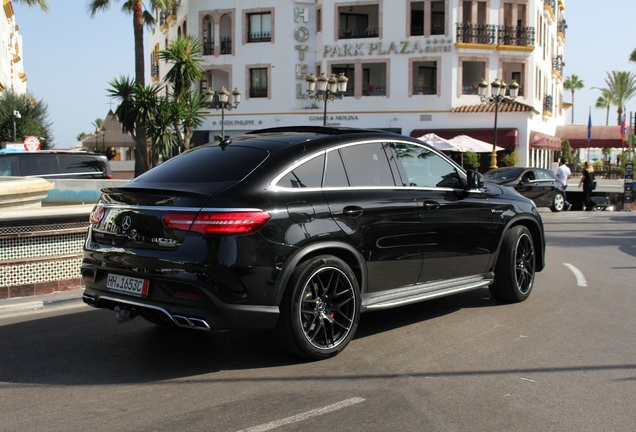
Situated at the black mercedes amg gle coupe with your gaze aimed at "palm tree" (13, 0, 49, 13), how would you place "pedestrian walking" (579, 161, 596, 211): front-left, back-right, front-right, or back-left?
front-right

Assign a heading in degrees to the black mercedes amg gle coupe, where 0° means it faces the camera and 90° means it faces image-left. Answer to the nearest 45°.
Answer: approximately 225°

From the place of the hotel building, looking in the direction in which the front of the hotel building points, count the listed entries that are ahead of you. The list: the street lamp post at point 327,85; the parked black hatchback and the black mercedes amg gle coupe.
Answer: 3

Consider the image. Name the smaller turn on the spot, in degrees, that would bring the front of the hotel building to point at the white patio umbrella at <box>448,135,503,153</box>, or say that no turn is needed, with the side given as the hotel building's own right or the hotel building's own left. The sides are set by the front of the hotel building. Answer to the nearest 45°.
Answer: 0° — it already faces it

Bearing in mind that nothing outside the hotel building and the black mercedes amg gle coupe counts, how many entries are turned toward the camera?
1

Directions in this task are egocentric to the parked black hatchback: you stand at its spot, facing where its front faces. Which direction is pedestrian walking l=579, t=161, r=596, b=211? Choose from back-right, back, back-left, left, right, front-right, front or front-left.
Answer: back

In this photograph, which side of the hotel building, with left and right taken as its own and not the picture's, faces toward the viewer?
front

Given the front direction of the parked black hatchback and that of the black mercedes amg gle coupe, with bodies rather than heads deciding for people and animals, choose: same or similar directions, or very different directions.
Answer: very different directions

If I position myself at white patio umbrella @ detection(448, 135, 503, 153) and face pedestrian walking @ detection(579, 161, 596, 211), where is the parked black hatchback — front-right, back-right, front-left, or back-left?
front-right

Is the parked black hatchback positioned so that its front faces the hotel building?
no

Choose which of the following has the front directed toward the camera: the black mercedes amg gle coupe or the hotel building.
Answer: the hotel building

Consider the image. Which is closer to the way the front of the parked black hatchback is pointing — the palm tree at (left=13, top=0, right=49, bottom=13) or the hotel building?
the palm tree

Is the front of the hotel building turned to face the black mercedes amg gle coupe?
yes

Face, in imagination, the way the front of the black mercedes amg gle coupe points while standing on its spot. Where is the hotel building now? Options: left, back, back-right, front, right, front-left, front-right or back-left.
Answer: front-left
